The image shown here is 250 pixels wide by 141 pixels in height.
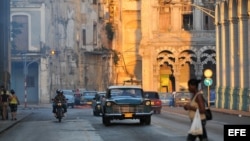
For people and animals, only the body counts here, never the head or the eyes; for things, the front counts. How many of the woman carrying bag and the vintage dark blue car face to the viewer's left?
1

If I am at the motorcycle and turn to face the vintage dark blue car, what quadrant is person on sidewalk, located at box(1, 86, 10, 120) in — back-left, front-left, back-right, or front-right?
back-right

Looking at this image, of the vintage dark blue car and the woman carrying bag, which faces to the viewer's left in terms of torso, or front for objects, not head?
the woman carrying bag

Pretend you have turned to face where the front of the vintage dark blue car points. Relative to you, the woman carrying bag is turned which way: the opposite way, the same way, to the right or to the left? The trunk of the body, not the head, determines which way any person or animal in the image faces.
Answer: to the right

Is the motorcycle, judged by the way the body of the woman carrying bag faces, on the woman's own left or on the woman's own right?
on the woman's own right

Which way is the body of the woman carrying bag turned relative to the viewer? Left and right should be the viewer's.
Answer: facing to the left of the viewer

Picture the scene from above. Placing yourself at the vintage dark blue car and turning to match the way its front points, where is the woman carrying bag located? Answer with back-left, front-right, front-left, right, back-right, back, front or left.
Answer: front

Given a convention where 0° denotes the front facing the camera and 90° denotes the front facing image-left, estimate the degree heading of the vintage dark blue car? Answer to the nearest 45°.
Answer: approximately 0°
